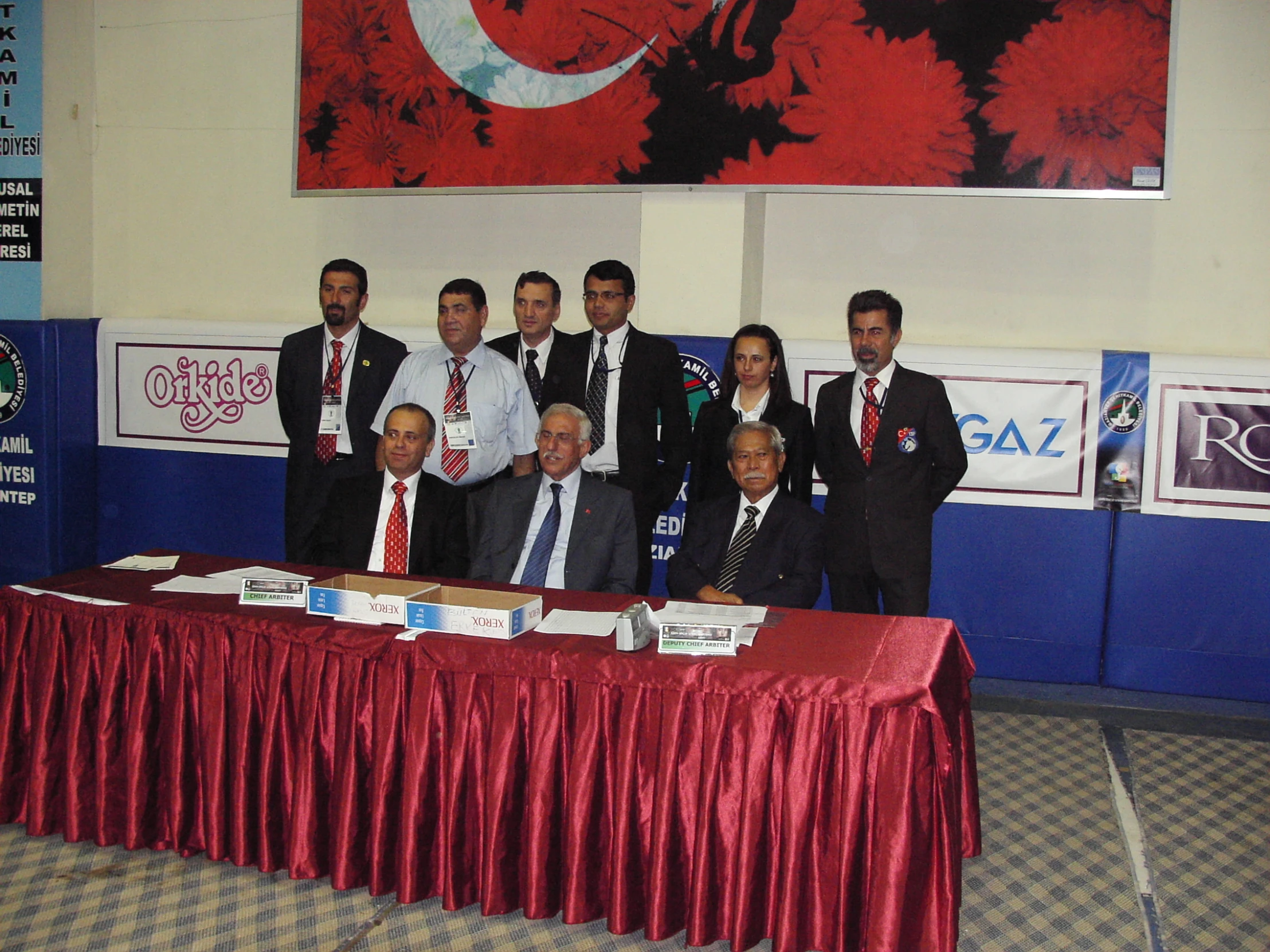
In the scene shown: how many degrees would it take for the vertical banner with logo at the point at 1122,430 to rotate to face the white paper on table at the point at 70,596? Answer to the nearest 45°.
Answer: approximately 45° to its right

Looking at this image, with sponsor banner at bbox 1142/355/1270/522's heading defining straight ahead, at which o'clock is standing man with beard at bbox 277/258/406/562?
The standing man with beard is roughly at 2 o'clock from the sponsor banner.

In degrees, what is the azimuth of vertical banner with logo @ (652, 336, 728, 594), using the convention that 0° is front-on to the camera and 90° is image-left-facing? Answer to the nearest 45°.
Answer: approximately 0°

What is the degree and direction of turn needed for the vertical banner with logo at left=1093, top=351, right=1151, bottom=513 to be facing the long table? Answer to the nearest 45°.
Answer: approximately 45° to its right
